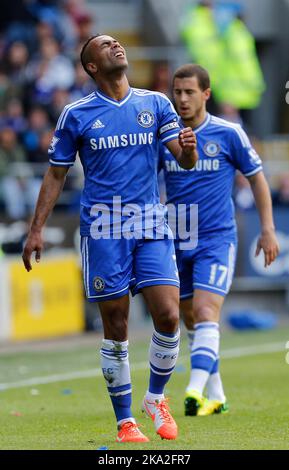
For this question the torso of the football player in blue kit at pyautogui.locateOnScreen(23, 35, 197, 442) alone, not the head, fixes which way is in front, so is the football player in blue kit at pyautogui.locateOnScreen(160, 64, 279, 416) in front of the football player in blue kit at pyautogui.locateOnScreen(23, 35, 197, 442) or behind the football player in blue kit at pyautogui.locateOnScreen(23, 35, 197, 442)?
behind

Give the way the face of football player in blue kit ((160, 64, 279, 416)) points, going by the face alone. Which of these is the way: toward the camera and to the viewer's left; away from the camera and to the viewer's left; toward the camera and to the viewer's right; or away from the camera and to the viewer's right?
toward the camera and to the viewer's left

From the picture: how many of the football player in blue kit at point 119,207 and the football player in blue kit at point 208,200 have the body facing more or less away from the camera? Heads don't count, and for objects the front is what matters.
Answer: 0

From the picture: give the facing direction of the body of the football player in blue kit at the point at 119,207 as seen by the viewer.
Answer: toward the camera

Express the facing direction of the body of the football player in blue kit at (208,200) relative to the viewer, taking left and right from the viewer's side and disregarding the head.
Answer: facing the viewer and to the left of the viewer
